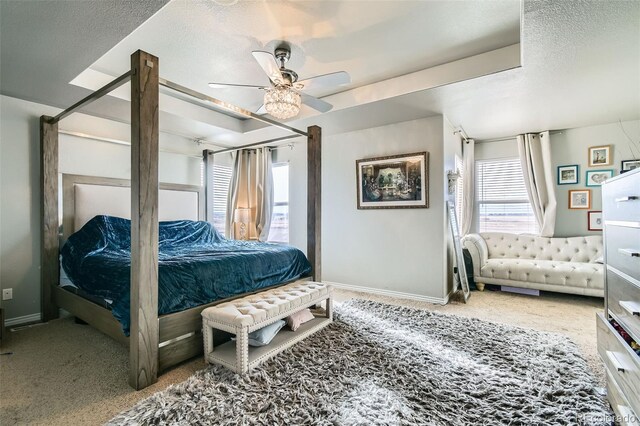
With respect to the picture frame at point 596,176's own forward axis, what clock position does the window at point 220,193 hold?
The window is roughly at 2 o'clock from the picture frame.

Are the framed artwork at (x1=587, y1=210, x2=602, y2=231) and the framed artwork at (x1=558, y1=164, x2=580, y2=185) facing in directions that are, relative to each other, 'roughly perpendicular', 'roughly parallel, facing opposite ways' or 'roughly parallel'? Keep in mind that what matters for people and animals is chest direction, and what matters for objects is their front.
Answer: roughly parallel

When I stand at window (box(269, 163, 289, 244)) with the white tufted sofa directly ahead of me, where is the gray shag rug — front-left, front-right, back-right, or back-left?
front-right

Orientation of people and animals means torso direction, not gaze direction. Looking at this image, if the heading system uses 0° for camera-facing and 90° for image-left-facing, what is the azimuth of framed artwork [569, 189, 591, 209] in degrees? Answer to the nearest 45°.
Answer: approximately 0°

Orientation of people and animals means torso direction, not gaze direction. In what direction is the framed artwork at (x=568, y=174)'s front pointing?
toward the camera

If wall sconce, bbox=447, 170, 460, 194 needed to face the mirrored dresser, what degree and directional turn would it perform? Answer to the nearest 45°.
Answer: approximately 90° to its right

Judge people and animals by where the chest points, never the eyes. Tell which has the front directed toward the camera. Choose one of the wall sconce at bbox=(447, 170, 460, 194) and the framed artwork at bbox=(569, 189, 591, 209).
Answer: the framed artwork

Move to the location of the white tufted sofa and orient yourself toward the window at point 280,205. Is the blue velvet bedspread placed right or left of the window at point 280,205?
left

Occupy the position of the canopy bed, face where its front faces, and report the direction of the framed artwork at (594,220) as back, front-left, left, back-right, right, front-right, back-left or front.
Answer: front-left

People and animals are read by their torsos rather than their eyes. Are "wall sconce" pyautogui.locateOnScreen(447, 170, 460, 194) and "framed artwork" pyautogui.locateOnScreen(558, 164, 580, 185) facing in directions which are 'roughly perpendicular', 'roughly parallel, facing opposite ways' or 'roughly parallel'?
roughly perpendicular

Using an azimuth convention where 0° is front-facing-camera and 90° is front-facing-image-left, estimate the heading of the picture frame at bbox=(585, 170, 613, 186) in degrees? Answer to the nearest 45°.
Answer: approximately 0°

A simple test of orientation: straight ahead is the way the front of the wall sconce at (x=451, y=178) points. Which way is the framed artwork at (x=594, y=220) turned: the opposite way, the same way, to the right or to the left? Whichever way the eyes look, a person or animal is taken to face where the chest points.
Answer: to the right

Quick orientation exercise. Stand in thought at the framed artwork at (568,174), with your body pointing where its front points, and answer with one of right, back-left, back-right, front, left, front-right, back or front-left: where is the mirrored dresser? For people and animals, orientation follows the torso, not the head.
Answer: front

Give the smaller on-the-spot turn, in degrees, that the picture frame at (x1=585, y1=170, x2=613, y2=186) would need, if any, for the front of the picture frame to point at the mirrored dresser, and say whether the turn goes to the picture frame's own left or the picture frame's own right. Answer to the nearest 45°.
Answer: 0° — it already faces it

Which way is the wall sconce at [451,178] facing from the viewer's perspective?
to the viewer's right

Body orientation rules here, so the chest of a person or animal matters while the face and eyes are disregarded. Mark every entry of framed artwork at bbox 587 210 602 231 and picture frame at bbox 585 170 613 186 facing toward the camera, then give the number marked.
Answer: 2

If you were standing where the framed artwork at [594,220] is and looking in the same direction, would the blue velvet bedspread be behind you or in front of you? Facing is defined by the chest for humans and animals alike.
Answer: in front
